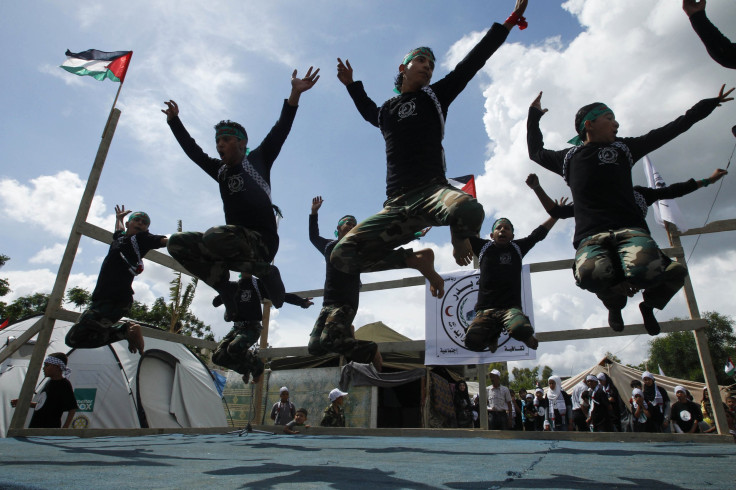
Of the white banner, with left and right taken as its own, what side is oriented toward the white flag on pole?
left

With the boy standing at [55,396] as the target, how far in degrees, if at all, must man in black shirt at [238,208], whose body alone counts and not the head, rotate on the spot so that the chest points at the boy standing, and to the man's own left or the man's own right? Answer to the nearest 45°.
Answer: approximately 90° to the man's own right

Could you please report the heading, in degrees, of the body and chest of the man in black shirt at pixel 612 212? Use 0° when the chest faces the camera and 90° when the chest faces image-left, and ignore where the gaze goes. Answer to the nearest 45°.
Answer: approximately 0°

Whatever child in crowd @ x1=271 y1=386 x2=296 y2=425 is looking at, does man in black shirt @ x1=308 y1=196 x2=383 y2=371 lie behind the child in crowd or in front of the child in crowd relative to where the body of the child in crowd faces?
in front

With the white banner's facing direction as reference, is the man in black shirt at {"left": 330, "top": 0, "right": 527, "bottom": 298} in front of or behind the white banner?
in front

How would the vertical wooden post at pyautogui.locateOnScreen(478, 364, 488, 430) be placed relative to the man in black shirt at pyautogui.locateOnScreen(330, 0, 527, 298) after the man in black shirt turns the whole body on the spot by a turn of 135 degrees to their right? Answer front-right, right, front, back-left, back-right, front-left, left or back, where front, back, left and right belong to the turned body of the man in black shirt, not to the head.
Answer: front-right

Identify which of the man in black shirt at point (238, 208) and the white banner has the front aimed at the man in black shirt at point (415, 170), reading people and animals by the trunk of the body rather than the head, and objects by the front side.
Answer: the white banner

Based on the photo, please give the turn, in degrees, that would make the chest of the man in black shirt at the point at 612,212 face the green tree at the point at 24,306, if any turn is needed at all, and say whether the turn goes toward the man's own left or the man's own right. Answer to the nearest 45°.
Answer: approximately 90° to the man's own right

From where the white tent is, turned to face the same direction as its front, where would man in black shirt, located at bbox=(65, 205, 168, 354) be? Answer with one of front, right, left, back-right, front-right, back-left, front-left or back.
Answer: front-right

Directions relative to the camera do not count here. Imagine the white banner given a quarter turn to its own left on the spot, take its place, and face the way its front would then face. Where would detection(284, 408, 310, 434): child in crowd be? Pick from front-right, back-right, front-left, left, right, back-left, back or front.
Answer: back

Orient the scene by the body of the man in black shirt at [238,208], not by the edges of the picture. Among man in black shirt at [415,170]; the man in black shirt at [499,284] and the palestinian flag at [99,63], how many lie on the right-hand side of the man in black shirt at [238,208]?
1

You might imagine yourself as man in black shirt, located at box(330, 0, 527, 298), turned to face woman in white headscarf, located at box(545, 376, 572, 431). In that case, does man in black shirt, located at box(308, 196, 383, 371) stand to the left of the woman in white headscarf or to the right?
left
